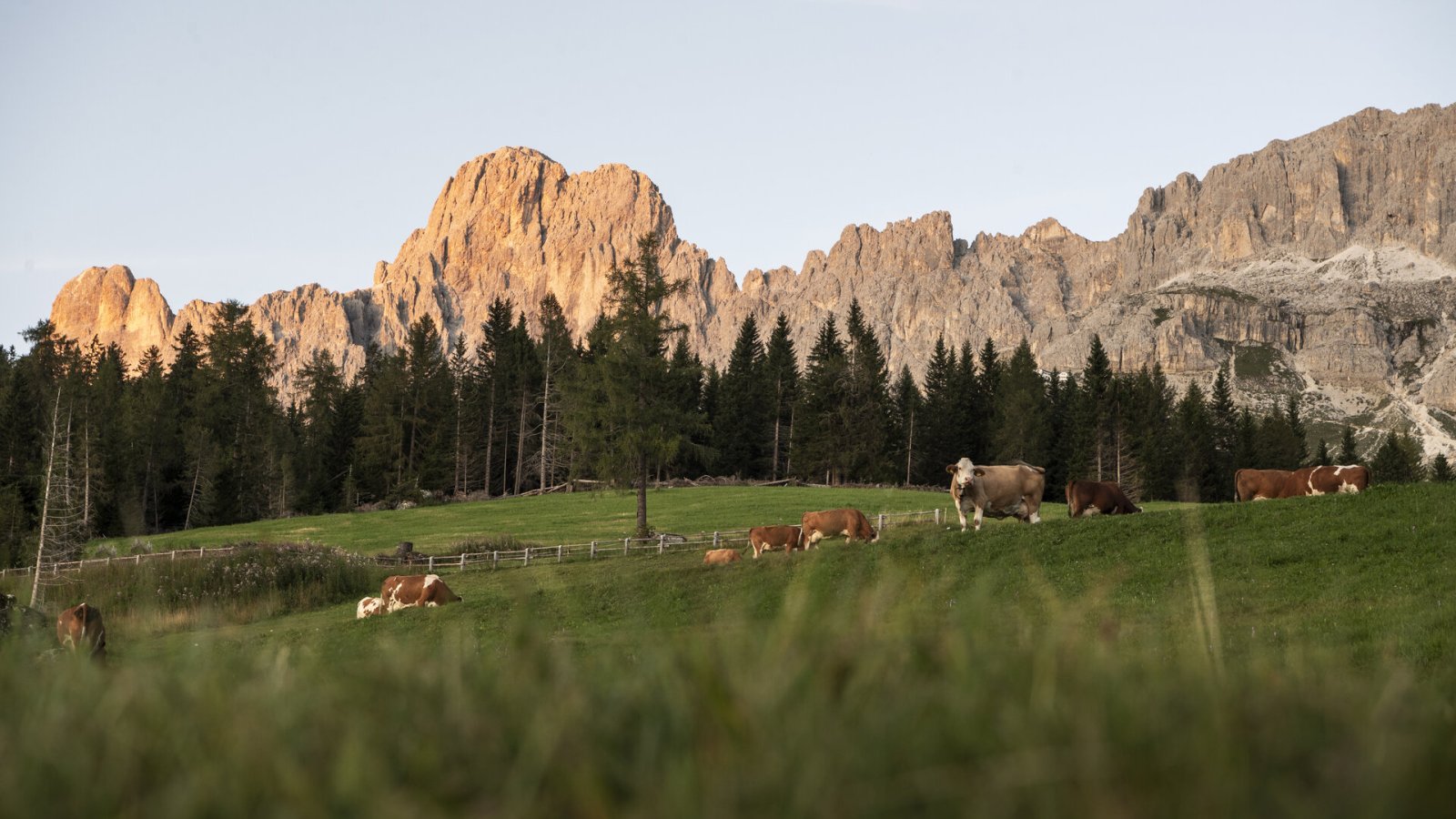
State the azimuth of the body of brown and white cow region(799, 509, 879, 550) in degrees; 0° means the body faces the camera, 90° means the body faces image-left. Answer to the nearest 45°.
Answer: approximately 270°

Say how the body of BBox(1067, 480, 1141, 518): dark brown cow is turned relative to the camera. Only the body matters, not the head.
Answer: to the viewer's right

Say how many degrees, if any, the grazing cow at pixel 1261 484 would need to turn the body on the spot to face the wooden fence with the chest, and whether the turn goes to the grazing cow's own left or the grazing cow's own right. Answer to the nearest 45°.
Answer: approximately 180°

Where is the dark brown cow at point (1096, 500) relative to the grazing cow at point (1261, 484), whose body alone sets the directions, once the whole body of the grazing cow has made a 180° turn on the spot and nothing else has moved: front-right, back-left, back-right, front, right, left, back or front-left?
front-left

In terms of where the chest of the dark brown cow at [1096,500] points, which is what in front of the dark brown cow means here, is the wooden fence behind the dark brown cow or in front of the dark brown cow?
behind

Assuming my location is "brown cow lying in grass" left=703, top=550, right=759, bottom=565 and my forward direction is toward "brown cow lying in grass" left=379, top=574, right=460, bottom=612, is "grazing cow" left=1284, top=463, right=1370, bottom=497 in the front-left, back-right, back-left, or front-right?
back-left
